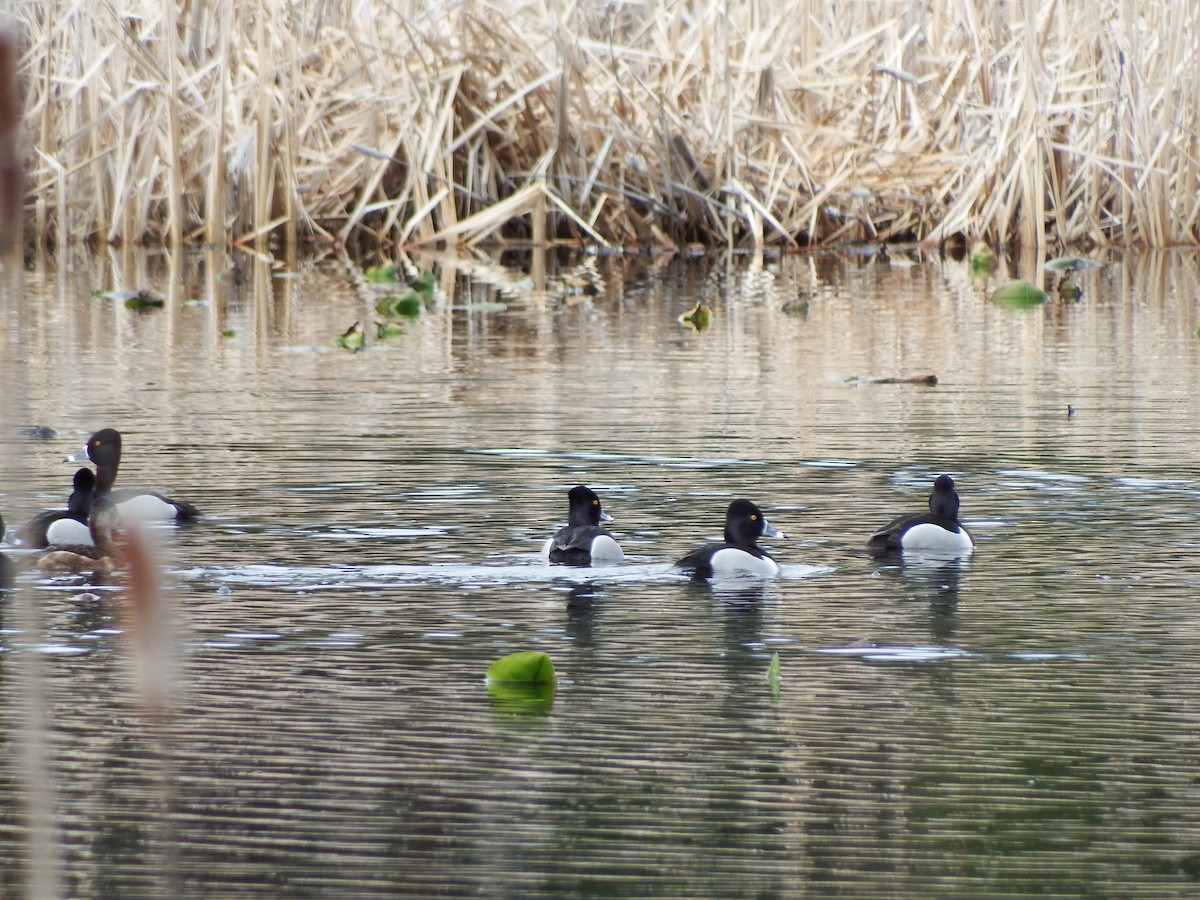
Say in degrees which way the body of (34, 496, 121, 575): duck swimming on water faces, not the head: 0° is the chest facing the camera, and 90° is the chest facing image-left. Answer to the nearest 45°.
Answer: approximately 270°

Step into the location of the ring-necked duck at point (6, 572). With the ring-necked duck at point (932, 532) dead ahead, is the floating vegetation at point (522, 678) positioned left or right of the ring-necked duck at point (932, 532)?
right

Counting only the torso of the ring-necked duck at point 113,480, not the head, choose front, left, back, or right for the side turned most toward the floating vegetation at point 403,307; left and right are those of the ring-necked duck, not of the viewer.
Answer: right

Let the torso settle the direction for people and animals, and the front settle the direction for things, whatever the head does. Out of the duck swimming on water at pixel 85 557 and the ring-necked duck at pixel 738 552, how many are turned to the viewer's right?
2

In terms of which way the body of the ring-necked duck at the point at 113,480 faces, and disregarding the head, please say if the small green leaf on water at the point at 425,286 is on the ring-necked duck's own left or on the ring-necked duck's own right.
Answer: on the ring-necked duck's own right

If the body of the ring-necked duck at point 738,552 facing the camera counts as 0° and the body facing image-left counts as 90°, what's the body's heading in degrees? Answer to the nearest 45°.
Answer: approximately 270°

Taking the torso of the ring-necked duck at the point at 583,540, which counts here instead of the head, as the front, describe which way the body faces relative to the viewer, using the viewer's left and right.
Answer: facing away from the viewer and to the right of the viewer

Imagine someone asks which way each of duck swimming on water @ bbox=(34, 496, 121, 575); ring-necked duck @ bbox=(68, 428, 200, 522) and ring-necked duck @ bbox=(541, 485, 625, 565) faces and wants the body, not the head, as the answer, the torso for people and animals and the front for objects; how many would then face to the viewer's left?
1

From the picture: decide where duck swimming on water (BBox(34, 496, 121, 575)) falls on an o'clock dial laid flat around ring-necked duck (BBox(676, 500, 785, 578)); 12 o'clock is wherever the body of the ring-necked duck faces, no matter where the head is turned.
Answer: The duck swimming on water is roughly at 6 o'clock from the ring-necked duck.

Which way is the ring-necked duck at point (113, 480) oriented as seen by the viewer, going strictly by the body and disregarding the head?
to the viewer's left

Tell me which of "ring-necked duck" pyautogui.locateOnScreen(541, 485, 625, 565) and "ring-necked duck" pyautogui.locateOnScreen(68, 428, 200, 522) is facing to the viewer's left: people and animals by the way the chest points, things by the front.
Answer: "ring-necked duck" pyautogui.locateOnScreen(68, 428, 200, 522)
